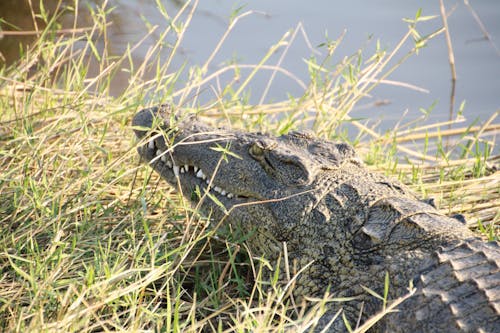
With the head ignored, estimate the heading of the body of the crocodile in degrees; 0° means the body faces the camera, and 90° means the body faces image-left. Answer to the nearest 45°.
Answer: approximately 135°
